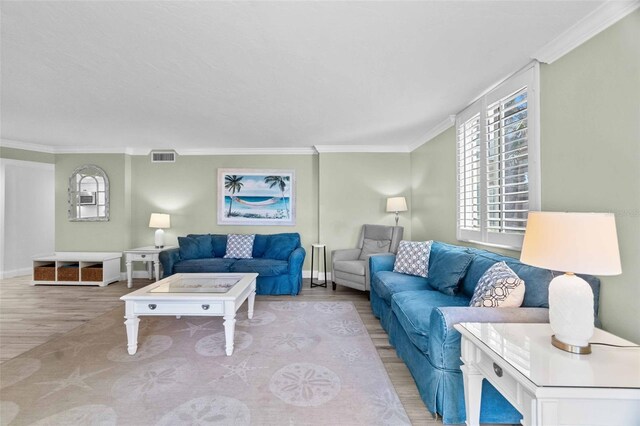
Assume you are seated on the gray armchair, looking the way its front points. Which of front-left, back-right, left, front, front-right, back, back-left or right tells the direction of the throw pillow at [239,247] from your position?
front-right

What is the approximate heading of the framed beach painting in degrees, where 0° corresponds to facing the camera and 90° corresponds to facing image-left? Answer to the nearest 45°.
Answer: approximately 0°

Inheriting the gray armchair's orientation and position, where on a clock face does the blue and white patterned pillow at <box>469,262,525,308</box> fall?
The blue and white patterned pillow is roughly at 10 o'clock from the gray armchair.

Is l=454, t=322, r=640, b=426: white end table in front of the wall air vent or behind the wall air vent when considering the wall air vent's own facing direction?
in front

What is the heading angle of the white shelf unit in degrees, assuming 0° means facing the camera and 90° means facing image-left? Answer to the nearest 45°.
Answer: approximately 45°

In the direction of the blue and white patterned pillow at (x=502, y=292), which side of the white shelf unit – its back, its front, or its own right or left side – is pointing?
left

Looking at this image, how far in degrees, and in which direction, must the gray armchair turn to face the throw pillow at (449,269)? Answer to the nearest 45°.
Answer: approximately 90° to its left

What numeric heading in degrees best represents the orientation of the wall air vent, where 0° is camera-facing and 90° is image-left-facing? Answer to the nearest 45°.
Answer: approximately 0°

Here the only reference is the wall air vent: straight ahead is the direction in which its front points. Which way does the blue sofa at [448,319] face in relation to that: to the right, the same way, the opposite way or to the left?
to the right

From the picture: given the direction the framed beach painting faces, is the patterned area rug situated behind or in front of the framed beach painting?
in front

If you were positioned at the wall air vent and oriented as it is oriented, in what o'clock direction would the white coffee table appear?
The white coffee table is roughly at 12 o'clock from the wall air vent.

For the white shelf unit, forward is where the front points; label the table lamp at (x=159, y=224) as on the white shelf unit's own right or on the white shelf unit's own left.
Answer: on the white shelf unit's own left

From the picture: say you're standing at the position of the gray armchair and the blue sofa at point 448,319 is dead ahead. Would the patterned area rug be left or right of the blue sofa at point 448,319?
right
